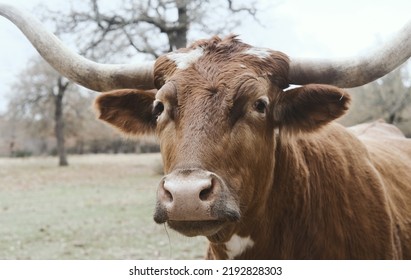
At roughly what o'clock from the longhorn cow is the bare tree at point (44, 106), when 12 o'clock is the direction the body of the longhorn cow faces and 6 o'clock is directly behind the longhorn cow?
The bare tree is roughly at 4 o'clock from the longhorn cow.

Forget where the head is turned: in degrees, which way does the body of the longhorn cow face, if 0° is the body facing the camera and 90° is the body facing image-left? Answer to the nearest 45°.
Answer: approximately 45°
